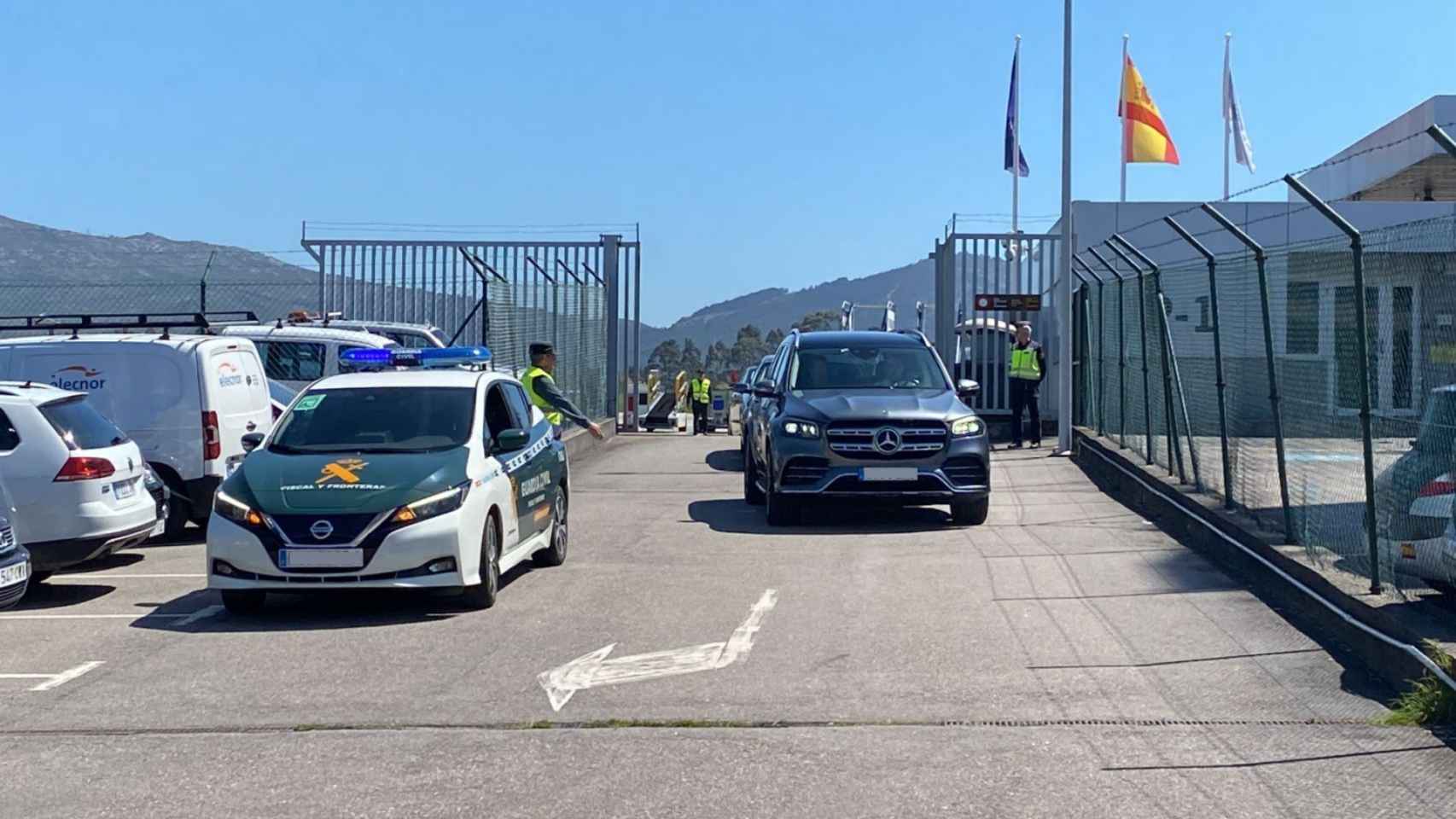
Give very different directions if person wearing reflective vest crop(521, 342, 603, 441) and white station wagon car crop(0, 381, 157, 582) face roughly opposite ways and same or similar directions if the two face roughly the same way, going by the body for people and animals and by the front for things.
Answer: very different directions

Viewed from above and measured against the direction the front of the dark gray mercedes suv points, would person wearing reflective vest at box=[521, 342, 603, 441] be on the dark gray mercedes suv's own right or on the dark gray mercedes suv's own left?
on the dark gray mercedes suv's own right

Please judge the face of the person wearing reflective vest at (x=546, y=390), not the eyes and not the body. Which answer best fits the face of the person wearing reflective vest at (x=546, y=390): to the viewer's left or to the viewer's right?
to the viewer's right

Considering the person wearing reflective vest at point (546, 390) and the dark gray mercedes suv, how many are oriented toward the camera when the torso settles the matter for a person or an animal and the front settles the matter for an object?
1

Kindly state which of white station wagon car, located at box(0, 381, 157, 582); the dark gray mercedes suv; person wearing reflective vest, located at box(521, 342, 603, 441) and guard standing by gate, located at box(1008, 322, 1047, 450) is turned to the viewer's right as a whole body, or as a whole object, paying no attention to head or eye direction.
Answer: the person wearing reflective vest

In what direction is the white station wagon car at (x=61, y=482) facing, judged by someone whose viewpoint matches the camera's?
facing away from the viewer and to the left of the viewer

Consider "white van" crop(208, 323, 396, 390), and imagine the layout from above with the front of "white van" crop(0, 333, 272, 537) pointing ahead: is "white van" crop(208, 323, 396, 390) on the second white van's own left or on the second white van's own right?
on the second white van's own right

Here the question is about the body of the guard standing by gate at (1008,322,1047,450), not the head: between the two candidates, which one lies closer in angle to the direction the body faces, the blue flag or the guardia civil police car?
the guardia civil police car

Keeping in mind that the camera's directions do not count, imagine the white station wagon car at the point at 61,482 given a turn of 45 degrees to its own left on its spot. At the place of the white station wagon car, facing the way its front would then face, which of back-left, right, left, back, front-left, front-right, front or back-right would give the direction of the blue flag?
back-right

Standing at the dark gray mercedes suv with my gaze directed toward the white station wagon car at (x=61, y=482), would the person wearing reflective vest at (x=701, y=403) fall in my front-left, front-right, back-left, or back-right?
back-right

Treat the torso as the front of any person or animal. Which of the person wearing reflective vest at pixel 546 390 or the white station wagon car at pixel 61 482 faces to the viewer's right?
the person wearing reflective vest
